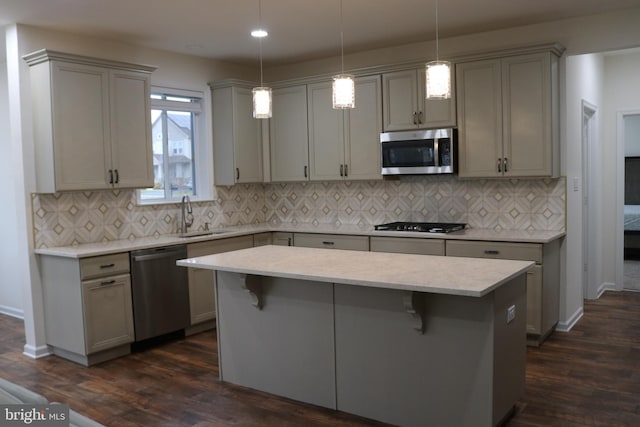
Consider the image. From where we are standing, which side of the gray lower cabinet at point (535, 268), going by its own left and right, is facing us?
front

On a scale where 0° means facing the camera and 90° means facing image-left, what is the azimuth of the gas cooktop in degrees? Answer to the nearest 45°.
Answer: approximately 0°

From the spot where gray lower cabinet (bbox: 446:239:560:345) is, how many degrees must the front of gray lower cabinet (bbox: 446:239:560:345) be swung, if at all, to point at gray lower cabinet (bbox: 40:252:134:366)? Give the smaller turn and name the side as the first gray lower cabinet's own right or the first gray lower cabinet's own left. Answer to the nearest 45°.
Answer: approximately 90° to the first gray lower cabinet's own right

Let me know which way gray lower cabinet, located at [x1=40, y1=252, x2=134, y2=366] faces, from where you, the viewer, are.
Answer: facing the viewer and to the right of the viewer

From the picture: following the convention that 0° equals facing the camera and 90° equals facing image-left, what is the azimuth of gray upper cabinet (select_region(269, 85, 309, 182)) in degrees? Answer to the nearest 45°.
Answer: approximately 45°

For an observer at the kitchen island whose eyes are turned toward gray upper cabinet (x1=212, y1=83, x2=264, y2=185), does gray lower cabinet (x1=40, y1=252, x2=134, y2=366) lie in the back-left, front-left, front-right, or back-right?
front-left

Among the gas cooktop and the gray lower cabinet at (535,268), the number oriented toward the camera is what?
2

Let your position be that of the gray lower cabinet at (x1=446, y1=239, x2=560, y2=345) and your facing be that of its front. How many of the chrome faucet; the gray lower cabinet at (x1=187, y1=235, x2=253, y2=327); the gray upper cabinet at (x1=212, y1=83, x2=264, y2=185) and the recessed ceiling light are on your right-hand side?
4
